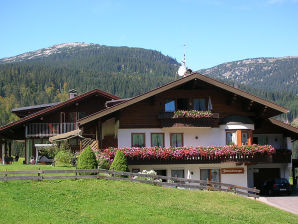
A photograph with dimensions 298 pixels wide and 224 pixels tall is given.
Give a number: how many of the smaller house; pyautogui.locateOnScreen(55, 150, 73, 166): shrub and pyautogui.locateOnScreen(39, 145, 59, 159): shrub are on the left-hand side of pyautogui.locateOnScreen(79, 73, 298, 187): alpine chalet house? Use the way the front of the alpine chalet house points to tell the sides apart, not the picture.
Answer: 0

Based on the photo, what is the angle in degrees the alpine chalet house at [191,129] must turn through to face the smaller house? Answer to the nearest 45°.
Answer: approximately 135° to its right

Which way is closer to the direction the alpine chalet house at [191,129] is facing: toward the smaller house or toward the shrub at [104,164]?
the shrub

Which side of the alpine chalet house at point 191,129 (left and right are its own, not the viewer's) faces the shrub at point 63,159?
right

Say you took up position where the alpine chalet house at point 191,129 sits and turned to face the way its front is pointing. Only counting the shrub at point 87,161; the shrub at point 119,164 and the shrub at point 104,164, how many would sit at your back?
0

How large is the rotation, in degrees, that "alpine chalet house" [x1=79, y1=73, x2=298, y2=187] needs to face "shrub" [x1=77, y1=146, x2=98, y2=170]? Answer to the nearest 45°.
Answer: approximately 45° to its right

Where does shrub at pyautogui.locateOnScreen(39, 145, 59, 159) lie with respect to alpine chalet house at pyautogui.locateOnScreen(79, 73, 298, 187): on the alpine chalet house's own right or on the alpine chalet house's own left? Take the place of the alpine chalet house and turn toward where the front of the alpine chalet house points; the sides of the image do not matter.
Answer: on the alpine chalet house's own right

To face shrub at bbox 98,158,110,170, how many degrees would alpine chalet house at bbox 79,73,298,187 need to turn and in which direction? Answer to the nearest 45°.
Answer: approximately 45° to its right

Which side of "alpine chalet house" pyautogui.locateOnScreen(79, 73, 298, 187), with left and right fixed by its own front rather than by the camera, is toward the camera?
front

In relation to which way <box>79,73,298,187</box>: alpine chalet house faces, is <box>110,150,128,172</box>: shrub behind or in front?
in front
